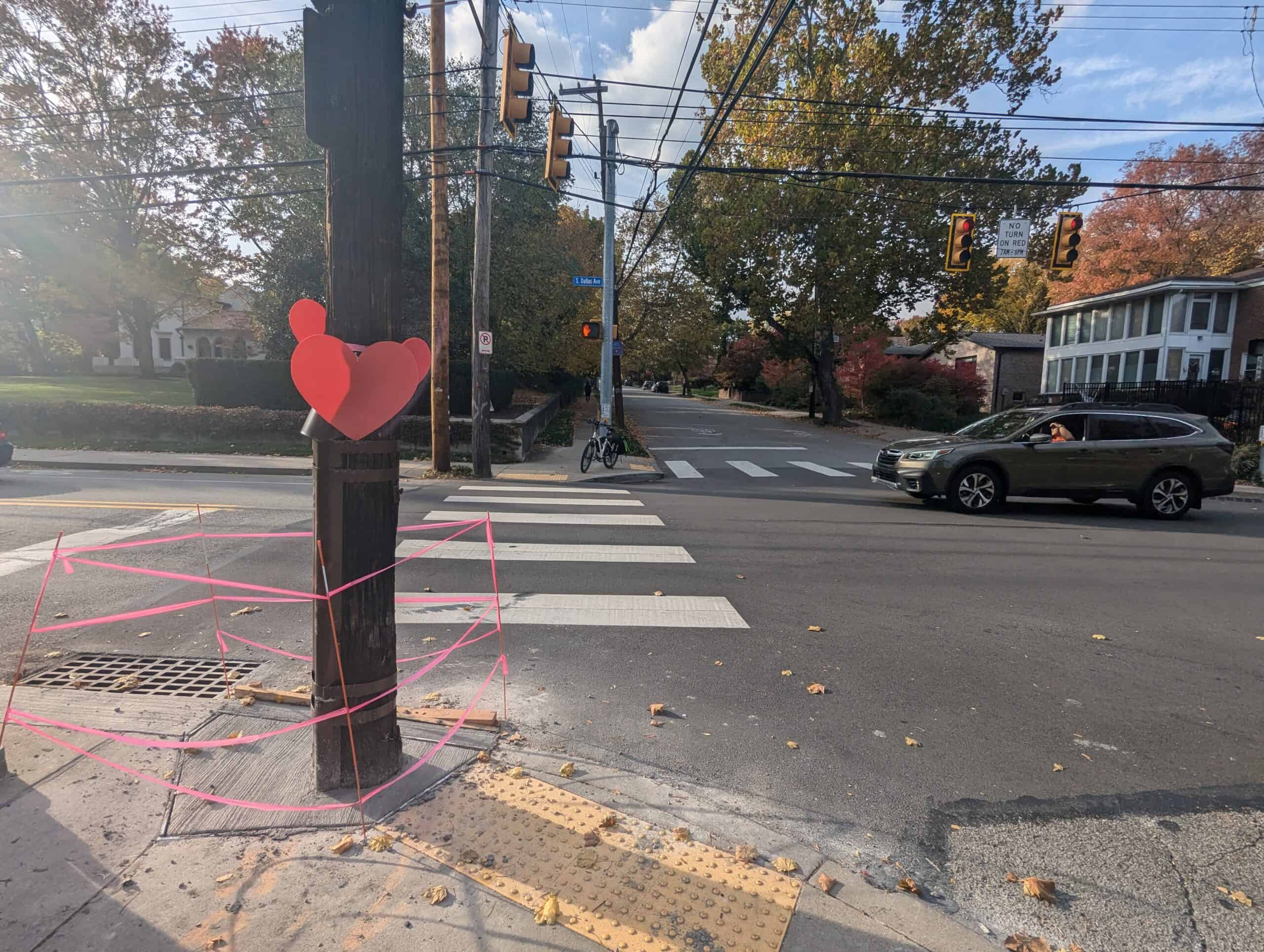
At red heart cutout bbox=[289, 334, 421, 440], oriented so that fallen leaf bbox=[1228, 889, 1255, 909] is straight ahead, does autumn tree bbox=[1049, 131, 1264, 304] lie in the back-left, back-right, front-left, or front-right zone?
front-left

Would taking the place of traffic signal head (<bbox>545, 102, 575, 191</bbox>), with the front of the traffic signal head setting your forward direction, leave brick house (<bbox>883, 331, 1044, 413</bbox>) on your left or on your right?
on your left

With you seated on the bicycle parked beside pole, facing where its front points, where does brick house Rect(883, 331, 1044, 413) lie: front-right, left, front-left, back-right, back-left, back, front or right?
back

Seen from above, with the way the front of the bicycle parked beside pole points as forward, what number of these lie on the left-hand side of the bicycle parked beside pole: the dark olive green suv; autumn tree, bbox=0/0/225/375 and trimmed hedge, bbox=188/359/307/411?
1

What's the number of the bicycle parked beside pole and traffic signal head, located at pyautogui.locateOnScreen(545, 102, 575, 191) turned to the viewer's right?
1

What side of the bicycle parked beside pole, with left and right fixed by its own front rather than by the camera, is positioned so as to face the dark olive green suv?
left

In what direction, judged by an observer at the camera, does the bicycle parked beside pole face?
facing the viewer and to the left of the viewer

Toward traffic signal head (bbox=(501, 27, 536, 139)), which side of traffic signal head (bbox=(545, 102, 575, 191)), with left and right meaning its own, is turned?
right

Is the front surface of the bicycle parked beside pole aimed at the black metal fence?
no

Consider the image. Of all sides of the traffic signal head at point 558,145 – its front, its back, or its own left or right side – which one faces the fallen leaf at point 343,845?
right

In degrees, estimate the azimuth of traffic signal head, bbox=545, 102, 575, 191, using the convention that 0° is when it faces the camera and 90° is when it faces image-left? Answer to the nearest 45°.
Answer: approximately 270°

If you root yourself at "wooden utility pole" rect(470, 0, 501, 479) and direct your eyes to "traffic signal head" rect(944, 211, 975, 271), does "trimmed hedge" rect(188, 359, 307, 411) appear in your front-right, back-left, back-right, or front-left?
back-left

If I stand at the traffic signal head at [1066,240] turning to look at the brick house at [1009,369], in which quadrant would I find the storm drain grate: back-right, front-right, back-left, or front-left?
back-left

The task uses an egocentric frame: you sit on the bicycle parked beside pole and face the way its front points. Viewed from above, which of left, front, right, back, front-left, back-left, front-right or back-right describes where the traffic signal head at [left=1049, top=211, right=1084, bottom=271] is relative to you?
back-left

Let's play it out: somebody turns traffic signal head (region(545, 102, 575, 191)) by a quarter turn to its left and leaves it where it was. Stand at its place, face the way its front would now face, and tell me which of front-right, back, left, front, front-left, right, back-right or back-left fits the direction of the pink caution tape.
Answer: back

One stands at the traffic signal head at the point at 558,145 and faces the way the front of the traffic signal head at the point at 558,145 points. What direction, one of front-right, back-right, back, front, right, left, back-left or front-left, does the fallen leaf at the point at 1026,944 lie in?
right

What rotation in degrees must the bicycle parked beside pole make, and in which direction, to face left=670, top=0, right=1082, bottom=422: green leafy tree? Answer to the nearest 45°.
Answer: approximately 180°
